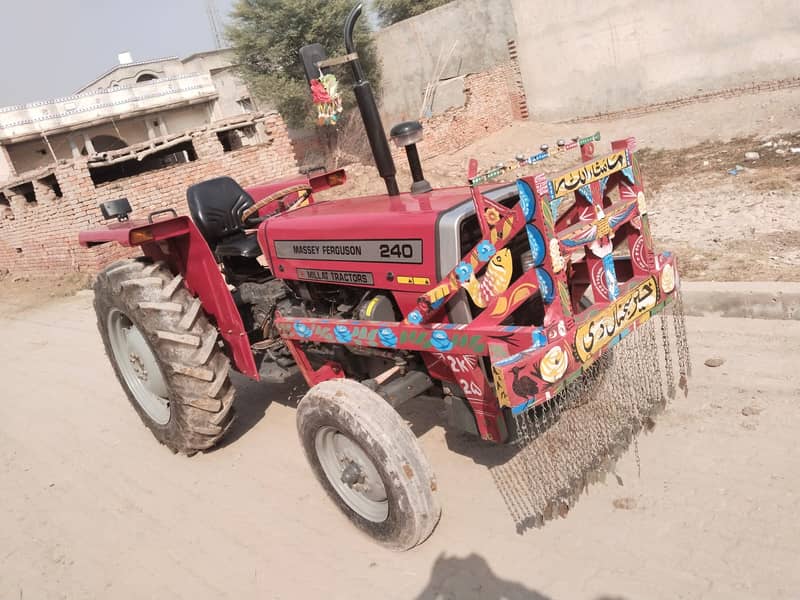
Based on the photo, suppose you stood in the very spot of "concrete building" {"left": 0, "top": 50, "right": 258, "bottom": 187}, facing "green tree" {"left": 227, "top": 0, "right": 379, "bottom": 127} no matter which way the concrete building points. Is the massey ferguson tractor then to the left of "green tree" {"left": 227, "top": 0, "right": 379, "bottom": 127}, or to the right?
right

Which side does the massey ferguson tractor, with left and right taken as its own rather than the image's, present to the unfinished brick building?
back

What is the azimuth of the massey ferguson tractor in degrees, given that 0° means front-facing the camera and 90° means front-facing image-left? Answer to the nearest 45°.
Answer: approximately 315°

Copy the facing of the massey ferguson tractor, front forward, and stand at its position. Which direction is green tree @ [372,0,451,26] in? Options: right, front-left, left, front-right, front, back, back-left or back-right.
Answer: back-left

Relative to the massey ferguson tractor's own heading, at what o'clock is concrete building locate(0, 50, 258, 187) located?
The concrete building is roughly at 7 o'clock from the massey ferguson tractor.

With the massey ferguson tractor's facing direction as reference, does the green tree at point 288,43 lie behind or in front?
behind

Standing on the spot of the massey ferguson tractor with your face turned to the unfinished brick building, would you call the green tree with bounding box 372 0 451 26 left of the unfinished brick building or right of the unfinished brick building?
right
